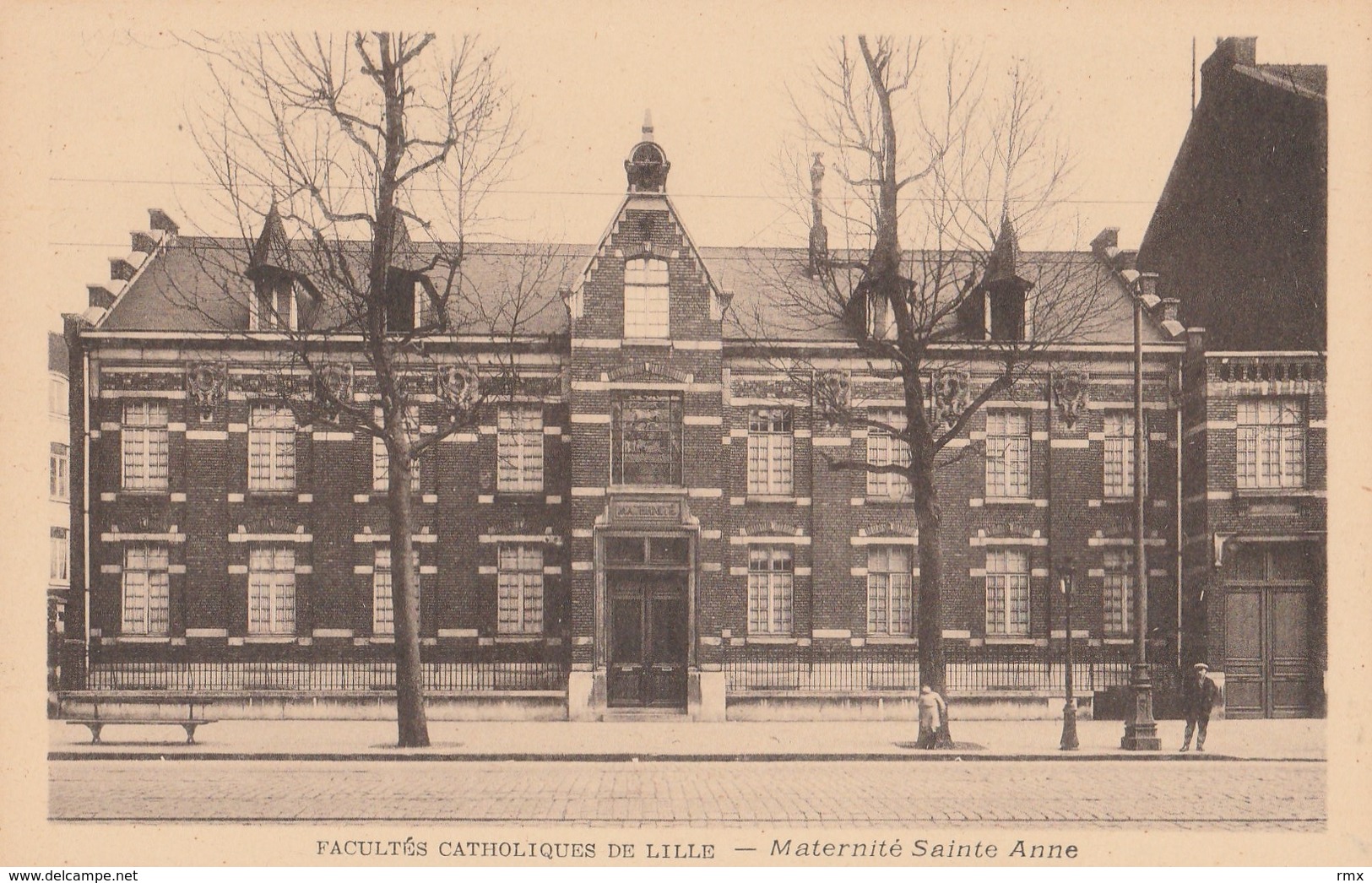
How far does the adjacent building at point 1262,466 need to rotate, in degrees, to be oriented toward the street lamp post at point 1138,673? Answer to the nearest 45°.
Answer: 0° — it already faces it

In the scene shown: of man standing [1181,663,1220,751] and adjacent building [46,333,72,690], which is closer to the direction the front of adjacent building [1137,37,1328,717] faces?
the man standing

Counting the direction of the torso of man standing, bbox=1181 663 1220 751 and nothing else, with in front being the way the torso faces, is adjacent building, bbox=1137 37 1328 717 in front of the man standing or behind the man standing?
behind

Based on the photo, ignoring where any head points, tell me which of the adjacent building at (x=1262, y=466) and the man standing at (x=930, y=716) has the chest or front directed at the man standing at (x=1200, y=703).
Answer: the adjacent building

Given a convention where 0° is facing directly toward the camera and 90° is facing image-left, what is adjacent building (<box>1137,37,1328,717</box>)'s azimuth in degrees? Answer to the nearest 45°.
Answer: approximately 0°

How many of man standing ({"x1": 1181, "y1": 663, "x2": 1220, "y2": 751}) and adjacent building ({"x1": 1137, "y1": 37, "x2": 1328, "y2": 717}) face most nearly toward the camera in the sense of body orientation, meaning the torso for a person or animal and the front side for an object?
2

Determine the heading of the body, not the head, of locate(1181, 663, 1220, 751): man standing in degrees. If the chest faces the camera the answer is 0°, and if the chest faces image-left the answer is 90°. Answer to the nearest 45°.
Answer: approximately 0°

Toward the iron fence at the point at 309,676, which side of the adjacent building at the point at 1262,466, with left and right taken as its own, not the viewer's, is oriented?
right
